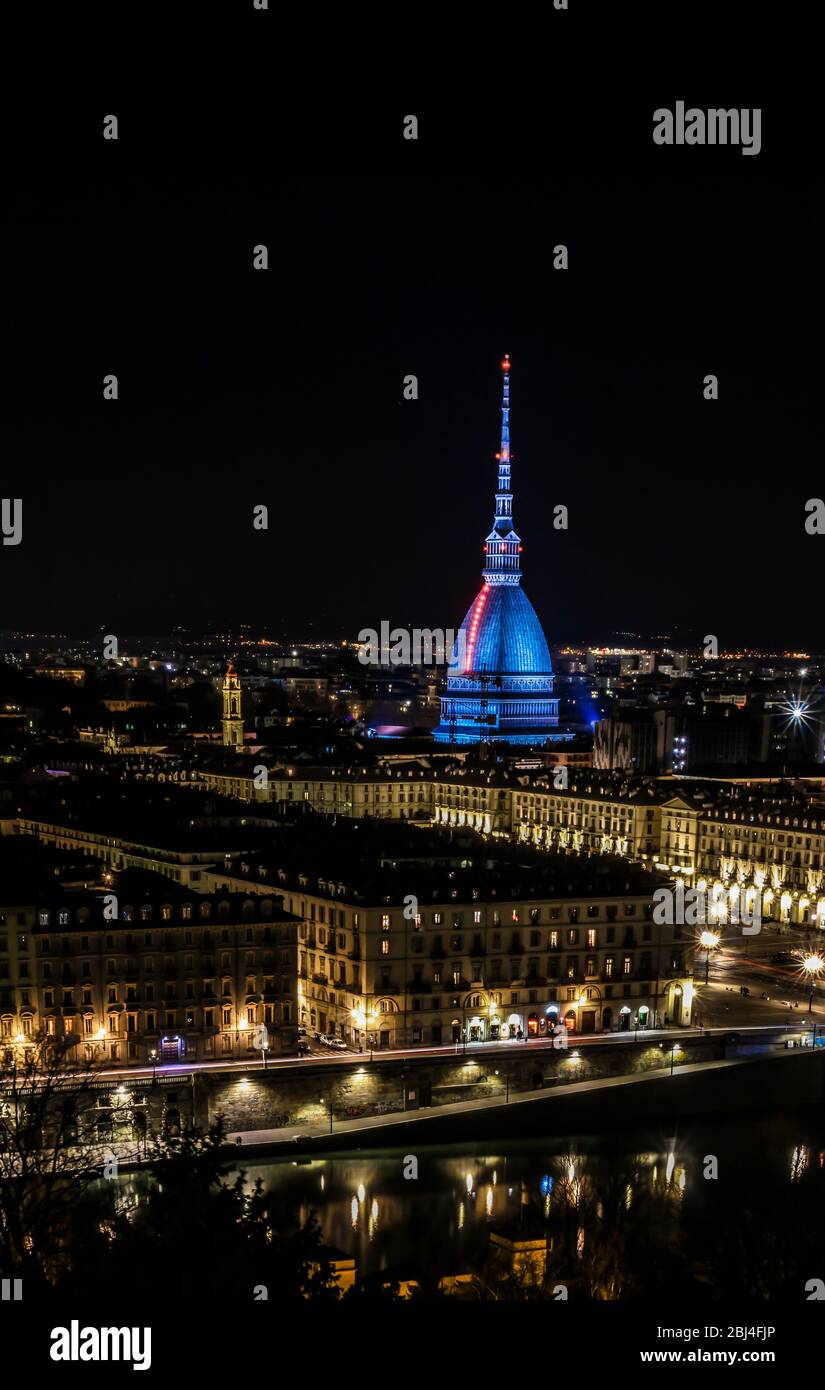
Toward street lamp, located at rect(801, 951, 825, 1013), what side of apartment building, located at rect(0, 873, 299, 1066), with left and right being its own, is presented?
left

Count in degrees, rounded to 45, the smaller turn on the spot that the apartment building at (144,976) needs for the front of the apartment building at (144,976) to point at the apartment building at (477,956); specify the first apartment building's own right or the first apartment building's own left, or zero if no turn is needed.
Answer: approximately 90° to the first apartment building's own left

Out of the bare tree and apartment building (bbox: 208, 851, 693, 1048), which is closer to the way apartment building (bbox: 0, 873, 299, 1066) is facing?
the bare tree

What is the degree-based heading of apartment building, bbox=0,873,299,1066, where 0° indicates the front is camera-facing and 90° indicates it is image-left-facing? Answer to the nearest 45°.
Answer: approximately 0°

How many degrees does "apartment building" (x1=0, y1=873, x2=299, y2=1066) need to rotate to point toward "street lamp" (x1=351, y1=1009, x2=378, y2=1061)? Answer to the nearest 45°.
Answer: approximately 90° to its left

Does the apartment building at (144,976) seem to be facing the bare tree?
yes

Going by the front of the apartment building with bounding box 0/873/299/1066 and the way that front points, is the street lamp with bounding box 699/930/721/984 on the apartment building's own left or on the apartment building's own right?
on the apartment building's own left
